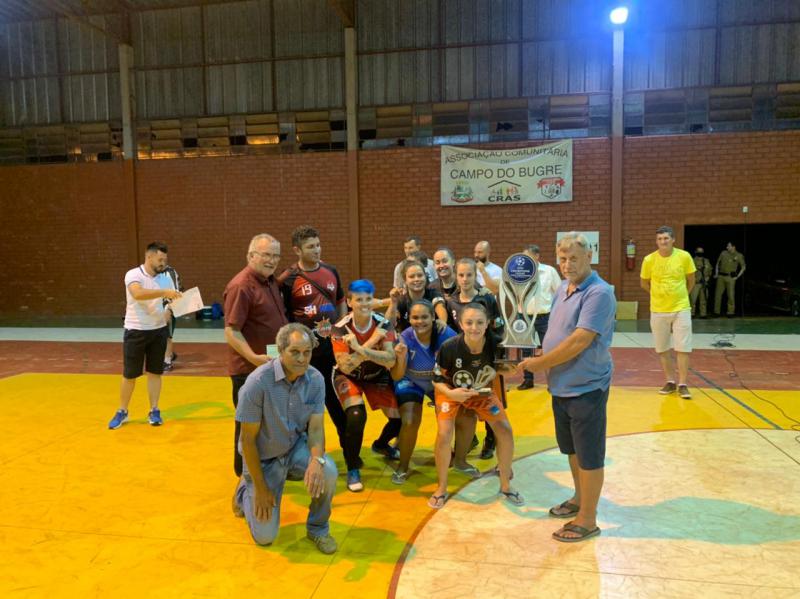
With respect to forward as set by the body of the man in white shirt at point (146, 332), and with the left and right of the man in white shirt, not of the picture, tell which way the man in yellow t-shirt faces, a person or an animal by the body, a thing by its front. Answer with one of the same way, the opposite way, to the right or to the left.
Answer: to the right

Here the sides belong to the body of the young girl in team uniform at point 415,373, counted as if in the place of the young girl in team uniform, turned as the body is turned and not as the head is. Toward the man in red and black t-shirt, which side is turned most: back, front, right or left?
right
